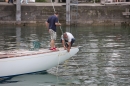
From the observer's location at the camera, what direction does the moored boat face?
facing to the right of the viewer
